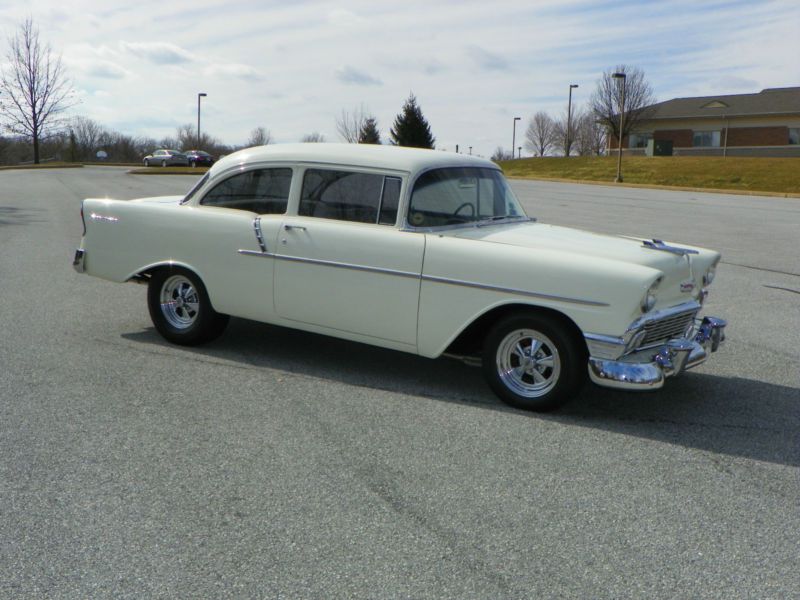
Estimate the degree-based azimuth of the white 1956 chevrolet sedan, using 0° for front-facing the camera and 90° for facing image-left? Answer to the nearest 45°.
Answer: approximately 315°
